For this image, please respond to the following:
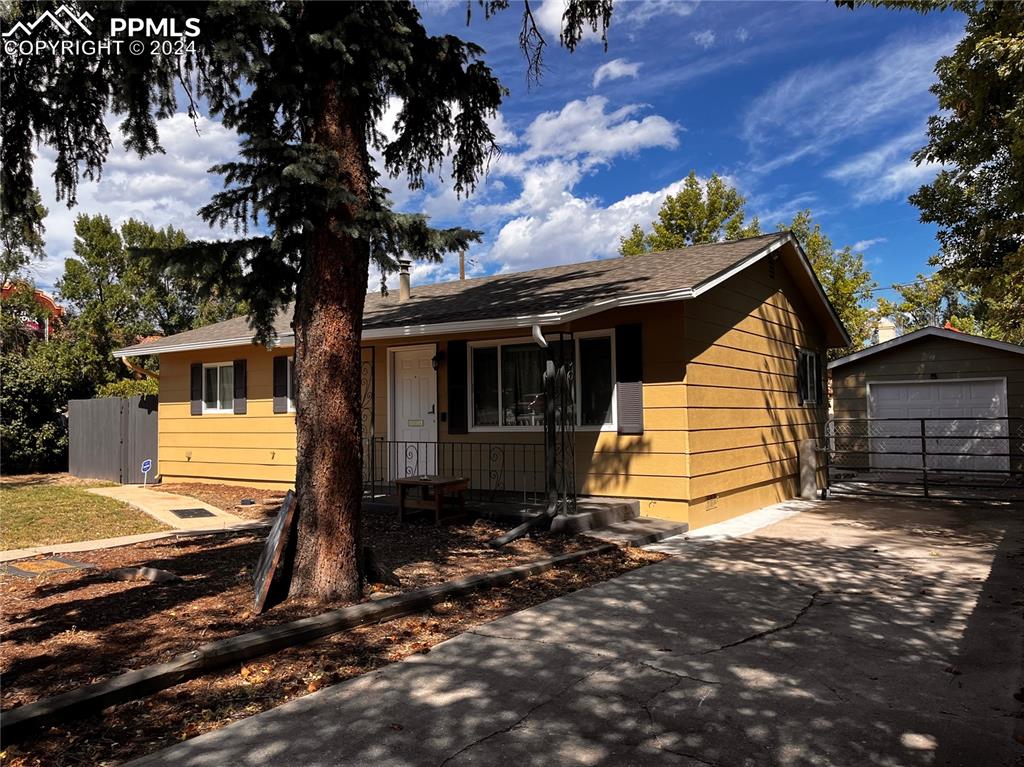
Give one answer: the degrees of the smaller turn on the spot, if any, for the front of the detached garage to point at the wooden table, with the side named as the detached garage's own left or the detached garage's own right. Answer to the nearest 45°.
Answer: approximately 45° to the detached garage's own right

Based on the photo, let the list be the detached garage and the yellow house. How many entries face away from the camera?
0

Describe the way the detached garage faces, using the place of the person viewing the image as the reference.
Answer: facing the viewer

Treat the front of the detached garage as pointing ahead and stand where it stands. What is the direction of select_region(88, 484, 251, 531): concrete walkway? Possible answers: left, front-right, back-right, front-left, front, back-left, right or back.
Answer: front-right

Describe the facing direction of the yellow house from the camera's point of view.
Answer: facing the viewer and to the left of the viewer

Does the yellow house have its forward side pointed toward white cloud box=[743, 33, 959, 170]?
no

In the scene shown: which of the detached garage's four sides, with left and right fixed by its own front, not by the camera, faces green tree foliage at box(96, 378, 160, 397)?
right

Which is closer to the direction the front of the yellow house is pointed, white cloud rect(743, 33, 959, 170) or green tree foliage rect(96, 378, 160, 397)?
the green tree foliage

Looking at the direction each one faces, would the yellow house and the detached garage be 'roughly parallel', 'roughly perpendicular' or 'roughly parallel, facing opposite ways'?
roughly parallel

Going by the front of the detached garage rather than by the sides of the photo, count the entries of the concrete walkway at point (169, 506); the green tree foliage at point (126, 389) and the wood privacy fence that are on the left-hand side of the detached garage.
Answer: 0

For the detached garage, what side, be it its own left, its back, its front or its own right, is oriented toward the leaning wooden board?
front

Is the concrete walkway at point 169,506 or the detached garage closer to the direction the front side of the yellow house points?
the concrete walkway
